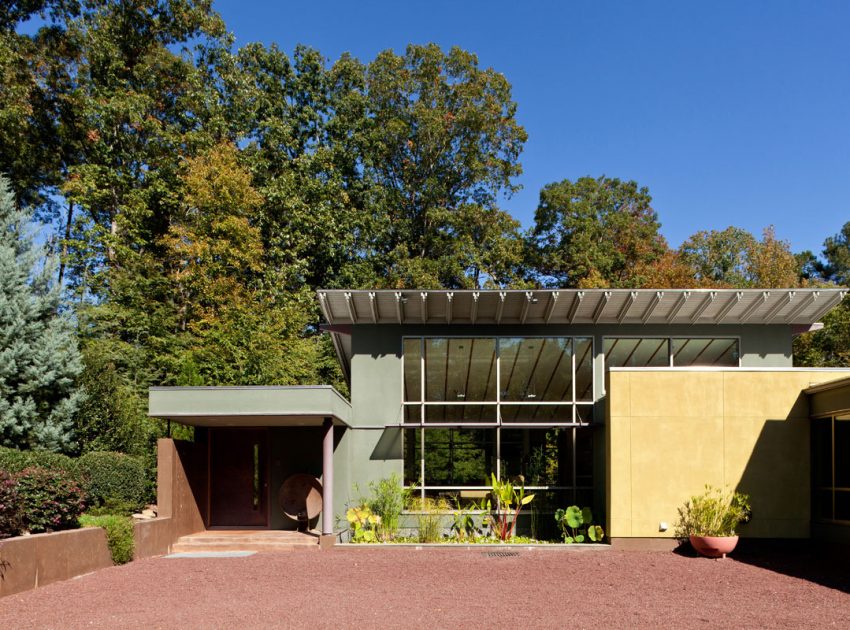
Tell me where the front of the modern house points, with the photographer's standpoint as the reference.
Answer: facing the viewer

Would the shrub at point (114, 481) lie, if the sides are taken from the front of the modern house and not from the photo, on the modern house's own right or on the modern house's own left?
on the modern house's own right

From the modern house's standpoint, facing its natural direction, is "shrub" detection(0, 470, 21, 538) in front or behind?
in front

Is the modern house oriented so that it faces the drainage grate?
yes

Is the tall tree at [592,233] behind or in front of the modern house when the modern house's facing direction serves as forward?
behind

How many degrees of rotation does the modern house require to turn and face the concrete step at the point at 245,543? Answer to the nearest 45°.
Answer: approximately 45° to its right

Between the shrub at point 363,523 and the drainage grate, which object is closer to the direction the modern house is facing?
the drainage grate

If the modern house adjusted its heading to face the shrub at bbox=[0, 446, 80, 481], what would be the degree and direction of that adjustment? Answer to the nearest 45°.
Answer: approximately 90° to its right

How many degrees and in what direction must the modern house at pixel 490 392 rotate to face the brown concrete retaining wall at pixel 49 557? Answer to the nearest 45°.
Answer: approximately 45° to its right

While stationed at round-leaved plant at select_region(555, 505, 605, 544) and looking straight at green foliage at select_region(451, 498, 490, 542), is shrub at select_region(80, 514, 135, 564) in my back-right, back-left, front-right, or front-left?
front-left

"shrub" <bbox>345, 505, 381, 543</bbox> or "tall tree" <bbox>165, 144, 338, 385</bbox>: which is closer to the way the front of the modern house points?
the shrub

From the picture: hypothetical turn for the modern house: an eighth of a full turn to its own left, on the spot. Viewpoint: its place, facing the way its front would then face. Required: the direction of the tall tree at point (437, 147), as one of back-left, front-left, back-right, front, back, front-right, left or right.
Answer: back-left

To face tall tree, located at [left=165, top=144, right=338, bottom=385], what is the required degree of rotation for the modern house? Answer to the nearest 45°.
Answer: approximately 135° to its right

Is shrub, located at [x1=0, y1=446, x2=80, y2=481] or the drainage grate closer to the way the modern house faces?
the drainage grate

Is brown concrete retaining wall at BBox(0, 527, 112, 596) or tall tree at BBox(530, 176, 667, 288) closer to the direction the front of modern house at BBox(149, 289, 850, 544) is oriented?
the brown concrete retaining wall
